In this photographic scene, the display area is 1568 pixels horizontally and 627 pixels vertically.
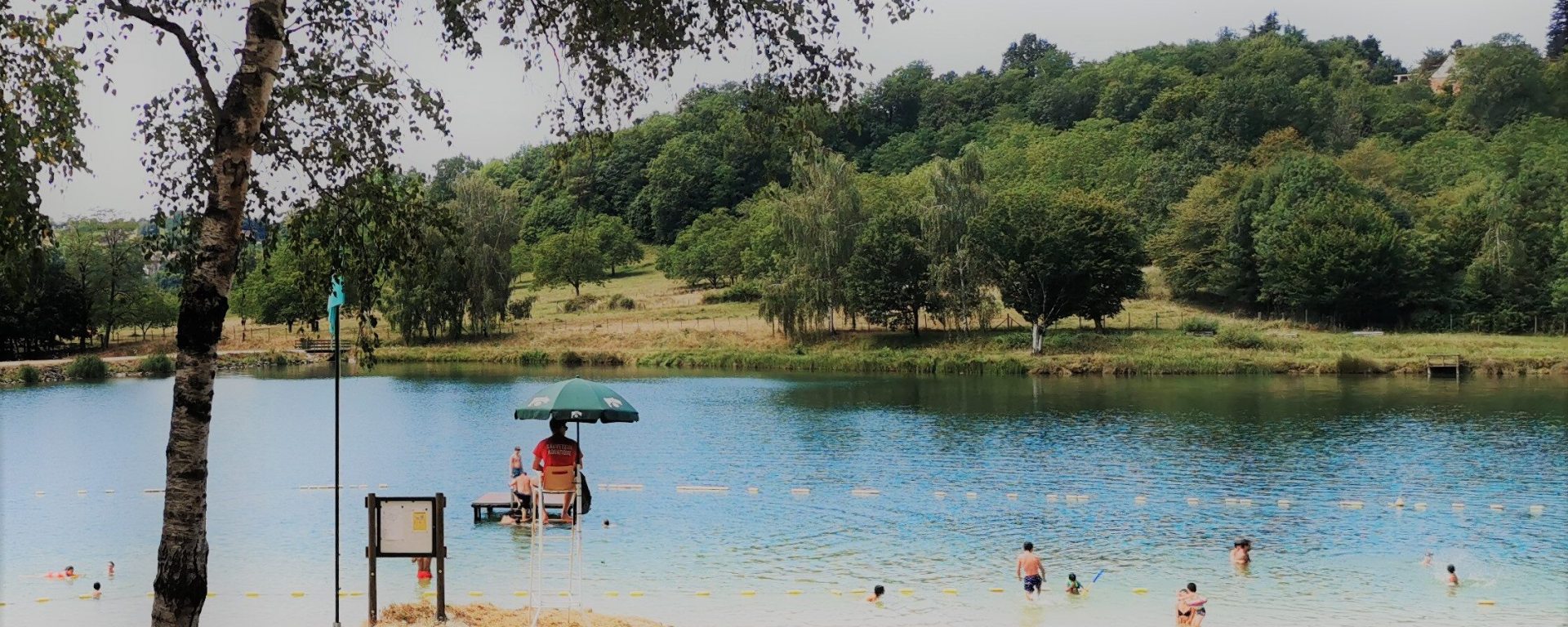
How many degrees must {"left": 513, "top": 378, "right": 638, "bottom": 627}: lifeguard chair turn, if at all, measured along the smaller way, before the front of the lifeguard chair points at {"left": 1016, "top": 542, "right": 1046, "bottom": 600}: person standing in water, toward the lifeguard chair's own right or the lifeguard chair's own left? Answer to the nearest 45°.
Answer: approximately 90° to the lifeguard chair's own right

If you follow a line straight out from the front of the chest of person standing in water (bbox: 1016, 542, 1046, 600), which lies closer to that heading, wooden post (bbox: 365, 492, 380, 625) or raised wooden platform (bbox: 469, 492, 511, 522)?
the raised wooden platform

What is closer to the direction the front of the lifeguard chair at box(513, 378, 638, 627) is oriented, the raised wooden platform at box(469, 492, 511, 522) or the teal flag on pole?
the raised wooden platform

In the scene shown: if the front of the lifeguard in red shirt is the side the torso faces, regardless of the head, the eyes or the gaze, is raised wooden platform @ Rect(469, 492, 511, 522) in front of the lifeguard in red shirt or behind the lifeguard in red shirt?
in front

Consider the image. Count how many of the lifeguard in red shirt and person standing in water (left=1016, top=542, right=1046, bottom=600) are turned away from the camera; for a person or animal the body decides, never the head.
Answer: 2

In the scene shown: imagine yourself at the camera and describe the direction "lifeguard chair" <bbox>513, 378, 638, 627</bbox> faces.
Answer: facing away from the viewer

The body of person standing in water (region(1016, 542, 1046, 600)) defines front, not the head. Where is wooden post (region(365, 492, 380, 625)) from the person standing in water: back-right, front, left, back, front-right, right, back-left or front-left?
back-left

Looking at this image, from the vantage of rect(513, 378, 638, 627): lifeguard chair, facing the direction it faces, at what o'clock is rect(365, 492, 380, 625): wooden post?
The wooden post is roughly at 8 o'clock from the lifeguard chair.

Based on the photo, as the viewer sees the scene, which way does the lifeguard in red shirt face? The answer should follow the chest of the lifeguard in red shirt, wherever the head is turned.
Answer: away from the camera

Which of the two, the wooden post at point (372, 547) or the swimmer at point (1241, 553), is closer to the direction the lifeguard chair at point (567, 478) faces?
the swimmer

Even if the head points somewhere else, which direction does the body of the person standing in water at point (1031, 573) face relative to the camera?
away from the camera

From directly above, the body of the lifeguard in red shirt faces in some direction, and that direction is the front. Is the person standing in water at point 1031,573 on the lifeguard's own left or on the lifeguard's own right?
on the lifeguard's own right
